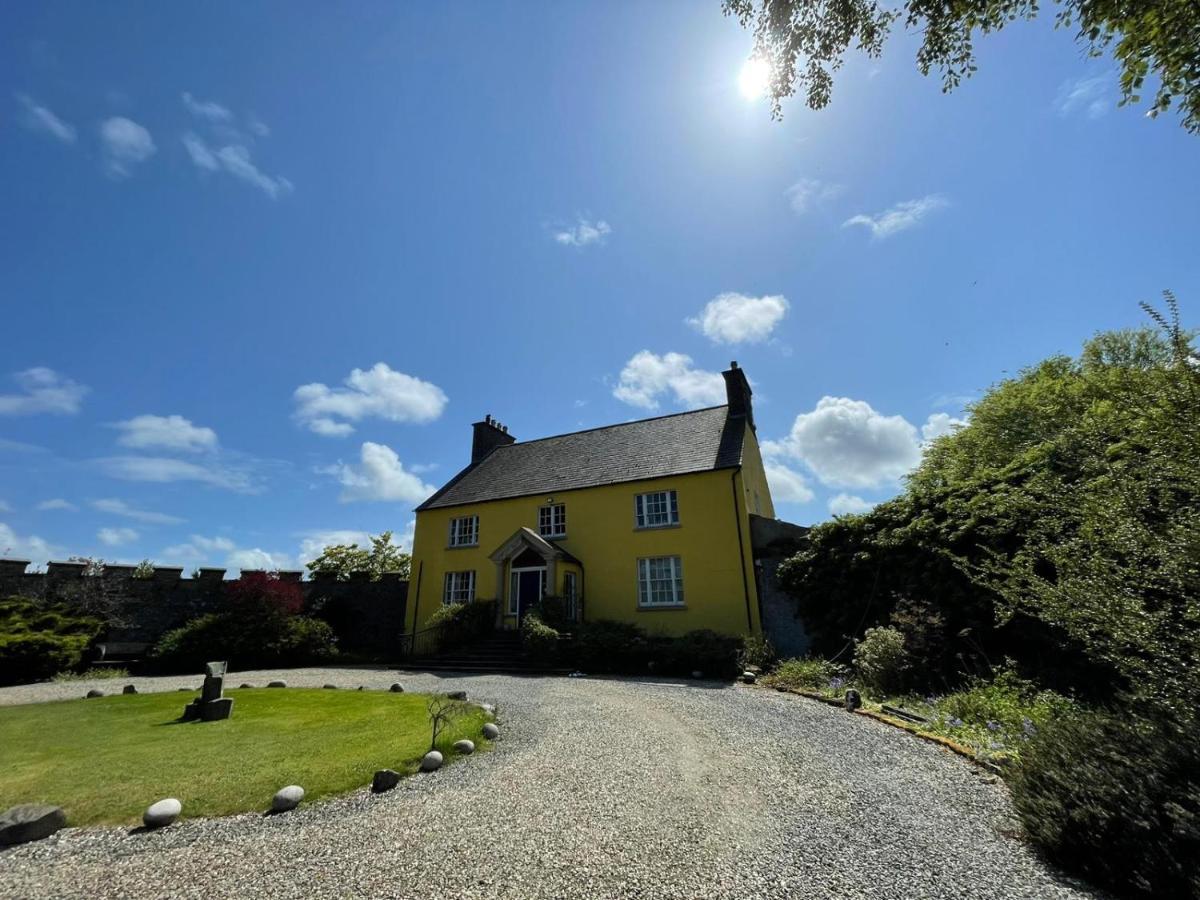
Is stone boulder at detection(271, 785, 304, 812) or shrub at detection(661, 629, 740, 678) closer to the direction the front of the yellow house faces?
the stone boulder

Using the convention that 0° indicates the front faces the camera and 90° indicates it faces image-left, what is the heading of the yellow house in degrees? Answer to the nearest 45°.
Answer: approximately 45°

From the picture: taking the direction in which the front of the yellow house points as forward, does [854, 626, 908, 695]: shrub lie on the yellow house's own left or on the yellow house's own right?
on the yellow house's own left

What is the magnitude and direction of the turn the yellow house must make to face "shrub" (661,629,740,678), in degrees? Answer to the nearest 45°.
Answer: approximately 45° to its left

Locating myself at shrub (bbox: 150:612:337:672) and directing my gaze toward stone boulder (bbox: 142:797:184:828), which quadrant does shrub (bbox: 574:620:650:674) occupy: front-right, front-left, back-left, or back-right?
front-left

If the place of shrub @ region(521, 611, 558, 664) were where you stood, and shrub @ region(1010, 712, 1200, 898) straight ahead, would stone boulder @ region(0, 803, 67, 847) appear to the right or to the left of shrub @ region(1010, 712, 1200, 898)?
right

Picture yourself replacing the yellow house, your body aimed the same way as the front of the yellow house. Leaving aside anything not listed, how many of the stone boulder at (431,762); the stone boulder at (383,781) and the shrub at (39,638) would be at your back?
0

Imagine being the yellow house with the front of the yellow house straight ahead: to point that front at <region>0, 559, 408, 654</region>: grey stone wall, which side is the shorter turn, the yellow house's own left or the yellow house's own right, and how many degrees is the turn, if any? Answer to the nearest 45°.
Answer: approximately 45° to the yellow house's own right

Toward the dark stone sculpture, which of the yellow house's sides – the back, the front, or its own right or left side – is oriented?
front

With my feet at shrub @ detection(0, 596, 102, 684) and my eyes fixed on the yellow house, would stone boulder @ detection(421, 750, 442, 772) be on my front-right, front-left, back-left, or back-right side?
front-right

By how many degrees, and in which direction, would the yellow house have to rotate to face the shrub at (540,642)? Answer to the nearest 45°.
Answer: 0° — it already faces it

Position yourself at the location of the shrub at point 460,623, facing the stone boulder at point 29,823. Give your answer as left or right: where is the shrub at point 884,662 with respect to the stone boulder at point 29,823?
left

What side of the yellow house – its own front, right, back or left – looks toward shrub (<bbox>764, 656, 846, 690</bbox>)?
left

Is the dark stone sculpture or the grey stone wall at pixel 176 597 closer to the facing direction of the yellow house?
the dark stone sculpture

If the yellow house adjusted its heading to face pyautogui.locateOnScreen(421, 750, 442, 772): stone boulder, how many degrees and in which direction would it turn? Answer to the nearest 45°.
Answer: approximately 45° to its left

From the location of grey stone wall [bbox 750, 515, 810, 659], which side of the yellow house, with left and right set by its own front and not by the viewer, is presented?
left

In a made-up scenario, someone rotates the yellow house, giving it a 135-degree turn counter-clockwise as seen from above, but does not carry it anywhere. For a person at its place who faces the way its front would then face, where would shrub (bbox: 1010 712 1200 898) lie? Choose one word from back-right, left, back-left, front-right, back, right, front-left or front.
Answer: right

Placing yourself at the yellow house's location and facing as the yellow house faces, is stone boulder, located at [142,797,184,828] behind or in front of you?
in front
